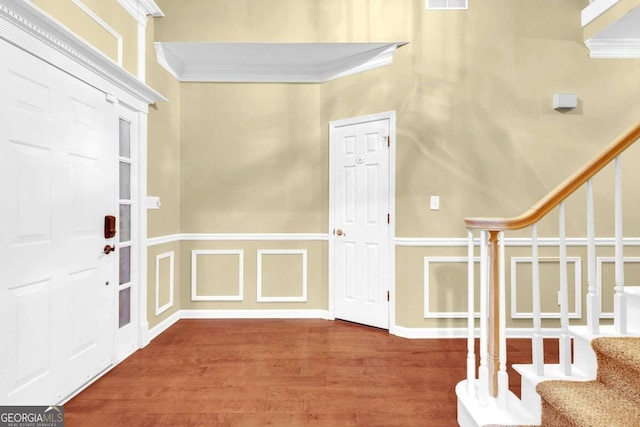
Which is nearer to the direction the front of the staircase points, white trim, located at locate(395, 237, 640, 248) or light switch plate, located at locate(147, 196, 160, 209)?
the light switch plate

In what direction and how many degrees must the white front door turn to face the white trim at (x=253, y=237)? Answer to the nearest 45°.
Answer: approximately 90° to its left

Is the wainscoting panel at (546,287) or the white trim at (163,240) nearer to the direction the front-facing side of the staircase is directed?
the white trim

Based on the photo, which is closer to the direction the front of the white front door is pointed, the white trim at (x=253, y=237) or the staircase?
the staircase

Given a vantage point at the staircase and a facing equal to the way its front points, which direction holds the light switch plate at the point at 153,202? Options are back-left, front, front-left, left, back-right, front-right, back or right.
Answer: front-right

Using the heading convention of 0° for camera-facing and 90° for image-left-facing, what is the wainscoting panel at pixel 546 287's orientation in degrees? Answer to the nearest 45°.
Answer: approximately 0°

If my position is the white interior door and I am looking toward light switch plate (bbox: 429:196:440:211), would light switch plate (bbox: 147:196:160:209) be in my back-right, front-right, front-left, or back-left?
back-right

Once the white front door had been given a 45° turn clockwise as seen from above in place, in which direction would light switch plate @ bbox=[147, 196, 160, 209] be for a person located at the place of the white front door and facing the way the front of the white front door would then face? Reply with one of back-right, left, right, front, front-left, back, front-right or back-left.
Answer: back-left

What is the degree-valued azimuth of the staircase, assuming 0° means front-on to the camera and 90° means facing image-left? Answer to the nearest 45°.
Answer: approximately 45°

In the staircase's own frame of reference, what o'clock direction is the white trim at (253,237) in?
The white trim is roughly at 2 o'clock from the staircase.

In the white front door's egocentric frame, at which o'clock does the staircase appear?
The staircase is roughly at 12 o'clock from the white front door.

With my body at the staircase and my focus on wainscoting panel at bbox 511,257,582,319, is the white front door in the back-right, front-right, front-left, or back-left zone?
back-left
